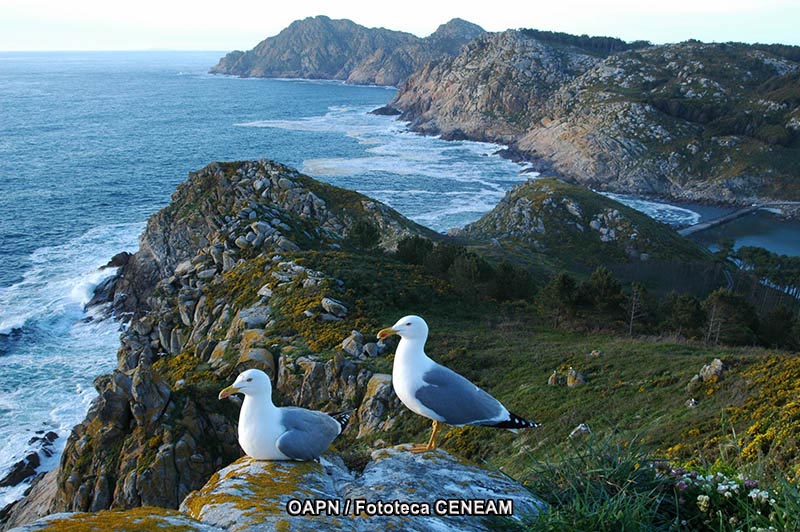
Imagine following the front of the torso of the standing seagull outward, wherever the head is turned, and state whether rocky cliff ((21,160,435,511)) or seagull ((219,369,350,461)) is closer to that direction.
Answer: the seagull

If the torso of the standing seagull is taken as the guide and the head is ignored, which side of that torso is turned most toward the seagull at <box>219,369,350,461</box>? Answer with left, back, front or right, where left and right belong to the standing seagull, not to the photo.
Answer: front

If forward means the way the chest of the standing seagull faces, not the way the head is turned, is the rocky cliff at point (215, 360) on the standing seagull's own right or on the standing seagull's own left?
on the standing seagull's own right

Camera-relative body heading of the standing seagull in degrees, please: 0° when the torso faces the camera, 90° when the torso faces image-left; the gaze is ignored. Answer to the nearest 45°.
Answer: approximately 90°
